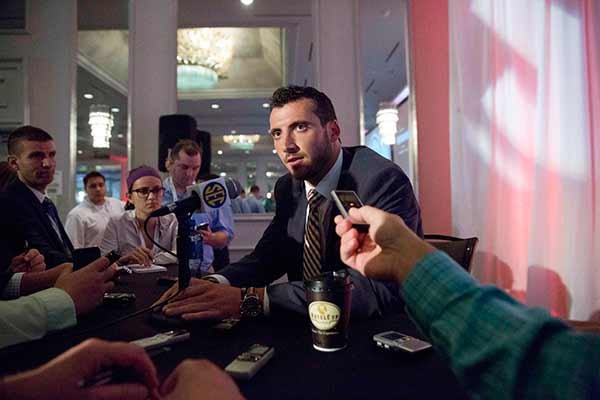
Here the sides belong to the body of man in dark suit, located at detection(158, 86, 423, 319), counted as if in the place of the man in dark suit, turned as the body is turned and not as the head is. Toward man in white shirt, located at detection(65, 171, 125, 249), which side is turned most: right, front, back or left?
right

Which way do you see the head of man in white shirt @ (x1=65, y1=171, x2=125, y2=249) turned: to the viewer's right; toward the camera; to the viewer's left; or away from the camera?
toward the camera

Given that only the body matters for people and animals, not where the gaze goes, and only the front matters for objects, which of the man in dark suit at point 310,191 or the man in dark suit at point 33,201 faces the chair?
the man in dark suit at point 33,201

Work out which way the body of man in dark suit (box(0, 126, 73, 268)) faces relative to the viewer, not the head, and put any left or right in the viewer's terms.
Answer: facing the viewer and to the right of the viewer

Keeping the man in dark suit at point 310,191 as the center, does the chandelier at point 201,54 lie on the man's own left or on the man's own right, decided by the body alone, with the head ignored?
on the man's own right

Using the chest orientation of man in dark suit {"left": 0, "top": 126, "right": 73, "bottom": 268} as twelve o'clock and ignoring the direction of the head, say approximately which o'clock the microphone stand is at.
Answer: The microphone stand is roughly at 1 o'clock from the man in dark suit.

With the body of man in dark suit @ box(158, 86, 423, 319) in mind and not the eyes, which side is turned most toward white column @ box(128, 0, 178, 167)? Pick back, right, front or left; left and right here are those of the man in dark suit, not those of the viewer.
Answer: right

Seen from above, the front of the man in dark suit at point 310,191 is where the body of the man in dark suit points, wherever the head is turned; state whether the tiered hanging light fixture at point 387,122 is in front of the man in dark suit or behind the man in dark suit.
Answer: behind

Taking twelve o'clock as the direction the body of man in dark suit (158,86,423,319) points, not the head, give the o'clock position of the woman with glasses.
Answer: The woman with glasses is roughly at 3 o'clock from the man in dark suit.

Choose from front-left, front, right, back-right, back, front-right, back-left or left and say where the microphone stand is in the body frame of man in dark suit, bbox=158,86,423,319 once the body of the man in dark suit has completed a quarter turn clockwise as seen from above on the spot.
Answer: left

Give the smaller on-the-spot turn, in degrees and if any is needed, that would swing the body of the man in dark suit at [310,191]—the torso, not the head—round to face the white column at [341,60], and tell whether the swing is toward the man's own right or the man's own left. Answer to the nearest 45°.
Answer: approximately 135° to the man's own right

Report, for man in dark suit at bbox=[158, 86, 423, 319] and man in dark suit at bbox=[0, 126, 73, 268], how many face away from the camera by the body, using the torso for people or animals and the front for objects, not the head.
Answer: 0

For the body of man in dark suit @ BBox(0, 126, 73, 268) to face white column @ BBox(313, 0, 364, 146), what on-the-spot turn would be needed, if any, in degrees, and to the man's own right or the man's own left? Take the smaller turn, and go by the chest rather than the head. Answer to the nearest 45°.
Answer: approximately 45° to the man's own left

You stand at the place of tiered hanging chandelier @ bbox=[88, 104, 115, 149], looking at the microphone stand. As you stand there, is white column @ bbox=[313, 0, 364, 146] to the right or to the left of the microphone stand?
left
